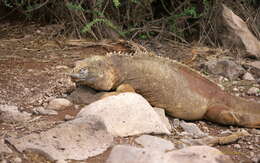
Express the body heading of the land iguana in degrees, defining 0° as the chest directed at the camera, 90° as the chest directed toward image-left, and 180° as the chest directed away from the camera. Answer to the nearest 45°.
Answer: approximately 90°

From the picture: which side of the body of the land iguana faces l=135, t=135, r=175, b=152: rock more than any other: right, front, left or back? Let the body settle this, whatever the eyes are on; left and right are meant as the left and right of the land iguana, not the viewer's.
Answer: left

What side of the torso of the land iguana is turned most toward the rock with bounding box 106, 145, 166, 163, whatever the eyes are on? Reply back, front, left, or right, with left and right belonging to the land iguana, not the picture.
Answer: left

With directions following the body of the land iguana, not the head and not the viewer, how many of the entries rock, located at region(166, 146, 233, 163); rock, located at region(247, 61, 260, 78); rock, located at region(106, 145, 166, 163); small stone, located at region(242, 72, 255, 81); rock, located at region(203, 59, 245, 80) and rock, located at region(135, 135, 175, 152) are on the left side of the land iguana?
3

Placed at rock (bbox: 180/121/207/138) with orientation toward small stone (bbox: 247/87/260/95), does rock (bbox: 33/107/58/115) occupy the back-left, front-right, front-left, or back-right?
back-left

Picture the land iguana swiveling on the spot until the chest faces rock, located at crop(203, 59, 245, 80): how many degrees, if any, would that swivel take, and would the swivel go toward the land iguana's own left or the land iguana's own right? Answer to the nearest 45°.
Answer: approximately 135° to the land iguana's own right

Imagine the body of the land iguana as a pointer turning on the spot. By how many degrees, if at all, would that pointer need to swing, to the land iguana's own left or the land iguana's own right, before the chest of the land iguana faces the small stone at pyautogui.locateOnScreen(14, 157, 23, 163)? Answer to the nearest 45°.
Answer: approximately 45° to the land iguana's own left

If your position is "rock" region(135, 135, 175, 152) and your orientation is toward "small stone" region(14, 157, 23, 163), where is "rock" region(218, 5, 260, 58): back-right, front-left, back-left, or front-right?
back-right

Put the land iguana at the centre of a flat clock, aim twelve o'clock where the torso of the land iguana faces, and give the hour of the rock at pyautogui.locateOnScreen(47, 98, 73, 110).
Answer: The rock is roughly at 11 o'clock from the land iguana.

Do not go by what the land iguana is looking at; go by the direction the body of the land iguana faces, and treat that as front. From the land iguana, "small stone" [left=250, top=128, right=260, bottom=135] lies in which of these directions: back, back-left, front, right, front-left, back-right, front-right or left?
back

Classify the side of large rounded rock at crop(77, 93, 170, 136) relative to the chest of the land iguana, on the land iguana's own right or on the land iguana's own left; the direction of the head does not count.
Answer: on the land iguana's own left

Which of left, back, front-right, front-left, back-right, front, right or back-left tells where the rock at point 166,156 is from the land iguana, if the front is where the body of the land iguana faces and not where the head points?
left

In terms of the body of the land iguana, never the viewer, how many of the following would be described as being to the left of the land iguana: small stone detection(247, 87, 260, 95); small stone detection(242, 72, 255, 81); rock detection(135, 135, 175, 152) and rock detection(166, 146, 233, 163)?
2

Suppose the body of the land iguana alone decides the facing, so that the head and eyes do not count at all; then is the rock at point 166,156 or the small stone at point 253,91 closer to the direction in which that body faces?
the rock

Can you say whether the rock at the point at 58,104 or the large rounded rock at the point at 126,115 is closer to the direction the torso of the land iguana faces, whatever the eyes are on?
the rock
